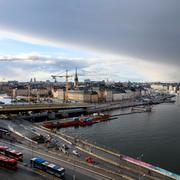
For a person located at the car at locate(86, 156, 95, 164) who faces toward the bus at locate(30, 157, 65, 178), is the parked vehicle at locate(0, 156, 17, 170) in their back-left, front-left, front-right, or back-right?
front-right

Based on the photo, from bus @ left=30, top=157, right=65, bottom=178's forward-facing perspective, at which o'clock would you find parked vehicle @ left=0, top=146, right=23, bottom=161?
The parked vehicle is roughly at 6 o'clock from the bus.

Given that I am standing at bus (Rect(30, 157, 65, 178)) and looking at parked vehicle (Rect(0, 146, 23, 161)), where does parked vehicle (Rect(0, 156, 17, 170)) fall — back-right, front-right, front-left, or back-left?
front-left

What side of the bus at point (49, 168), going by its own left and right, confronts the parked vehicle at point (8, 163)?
back
